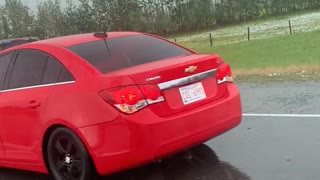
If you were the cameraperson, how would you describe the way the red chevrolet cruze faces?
facing away from the viewer and to the left of the viewer
